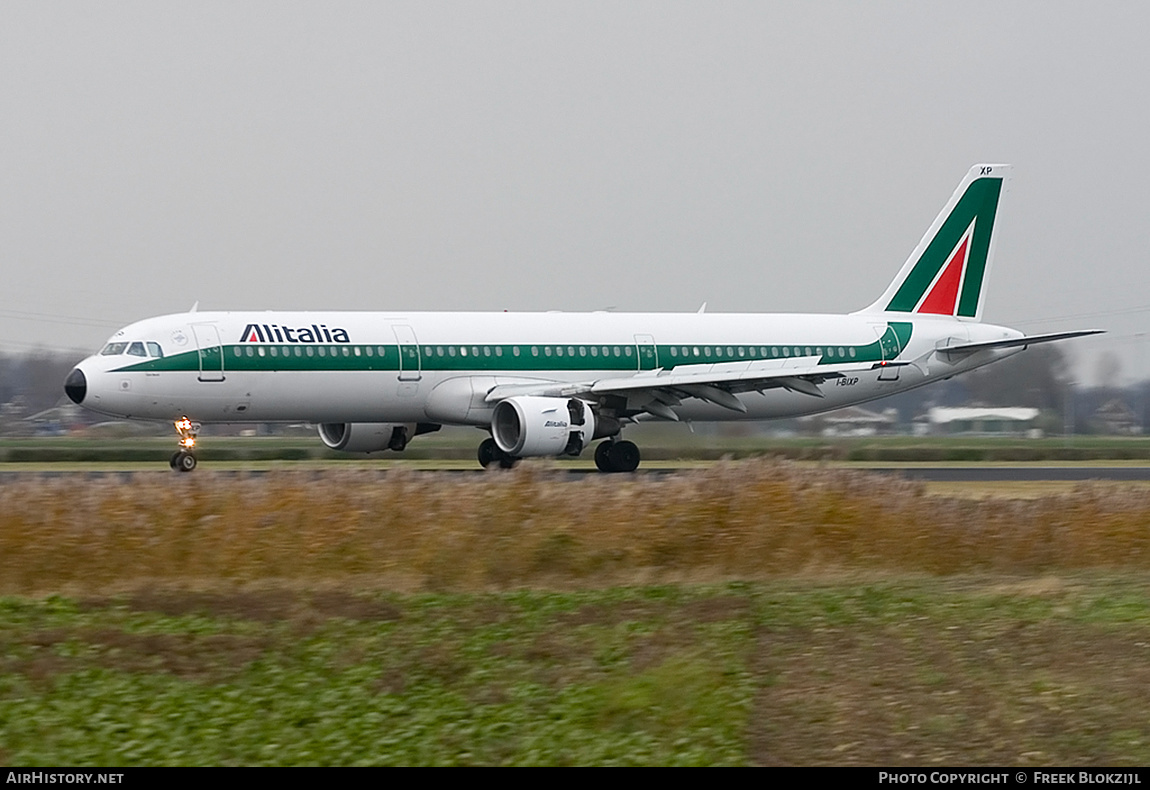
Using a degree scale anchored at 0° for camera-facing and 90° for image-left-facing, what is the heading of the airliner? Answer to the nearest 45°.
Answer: approximately 45°
